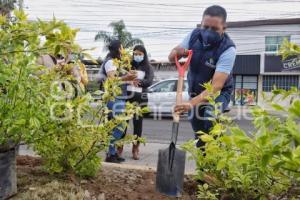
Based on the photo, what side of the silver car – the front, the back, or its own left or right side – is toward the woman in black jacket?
left

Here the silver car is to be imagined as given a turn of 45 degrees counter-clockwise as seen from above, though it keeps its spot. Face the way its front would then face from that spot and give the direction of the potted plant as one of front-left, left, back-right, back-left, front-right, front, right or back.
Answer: front-left

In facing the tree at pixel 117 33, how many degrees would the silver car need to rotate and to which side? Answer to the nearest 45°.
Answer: approximately 90° to its right

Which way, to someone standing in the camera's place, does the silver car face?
facing to the left of the viewer

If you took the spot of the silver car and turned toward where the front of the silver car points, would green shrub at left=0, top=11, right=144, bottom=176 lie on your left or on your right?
on your left

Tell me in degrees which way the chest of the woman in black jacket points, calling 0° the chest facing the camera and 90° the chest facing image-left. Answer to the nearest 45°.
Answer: approximately 45°
